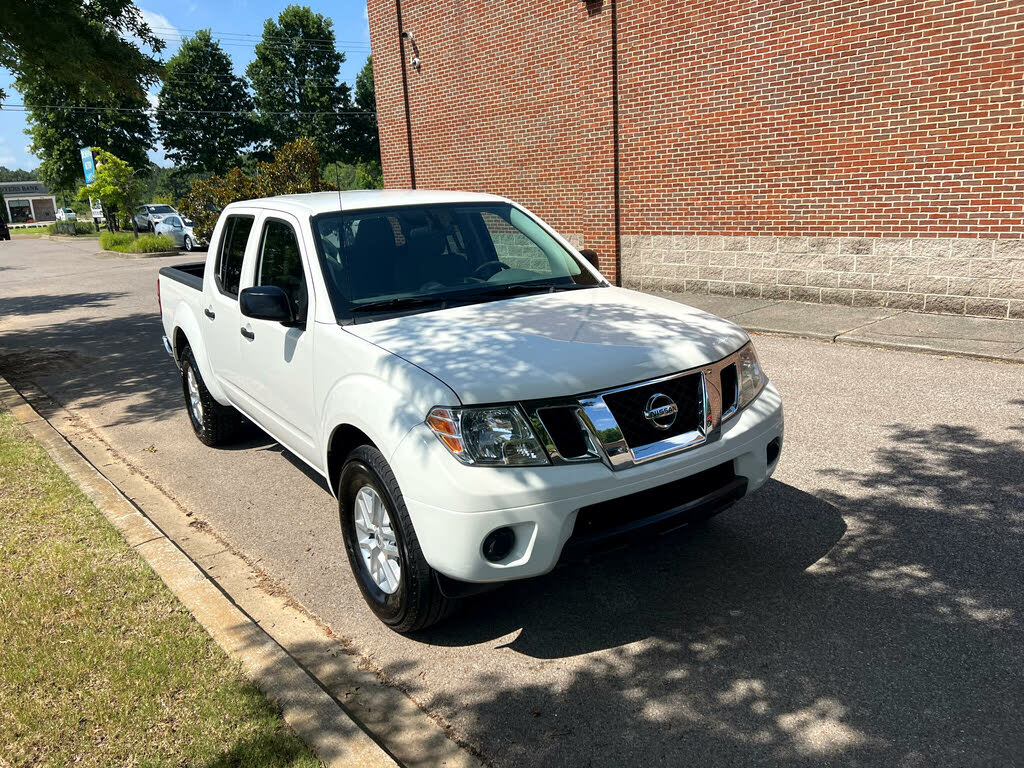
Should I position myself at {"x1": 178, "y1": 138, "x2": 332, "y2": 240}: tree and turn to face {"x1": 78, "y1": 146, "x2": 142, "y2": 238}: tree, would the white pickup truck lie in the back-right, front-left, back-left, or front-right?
back-left

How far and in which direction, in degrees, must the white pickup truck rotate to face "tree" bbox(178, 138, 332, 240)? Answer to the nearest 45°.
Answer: approximately 135° to its left

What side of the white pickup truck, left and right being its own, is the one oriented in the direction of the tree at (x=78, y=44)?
back

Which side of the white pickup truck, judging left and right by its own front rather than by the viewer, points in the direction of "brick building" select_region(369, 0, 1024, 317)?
left

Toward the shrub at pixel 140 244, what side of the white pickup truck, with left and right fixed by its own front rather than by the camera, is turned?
back
